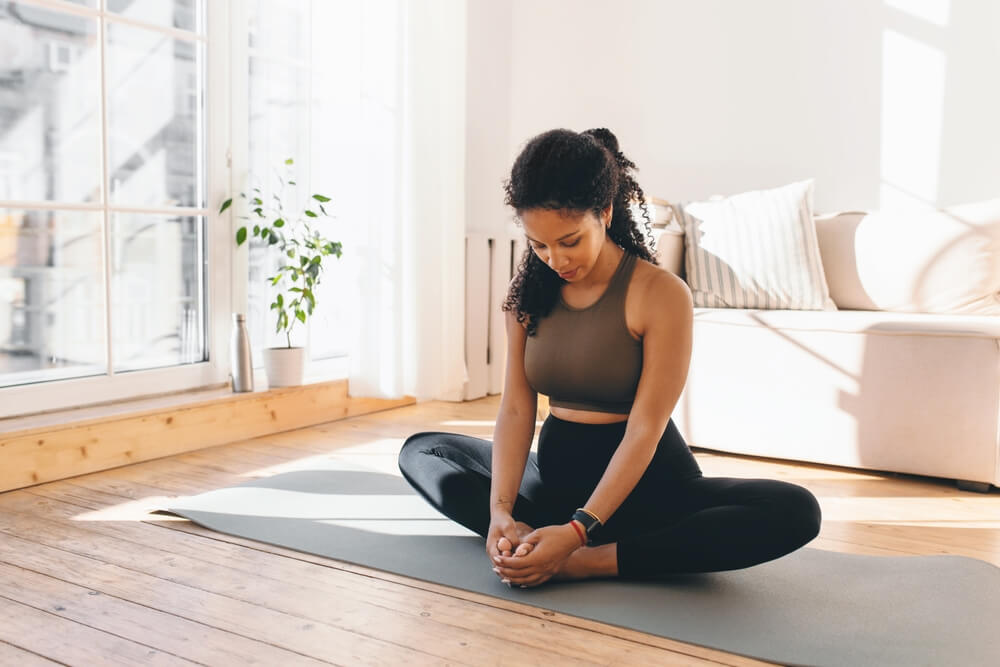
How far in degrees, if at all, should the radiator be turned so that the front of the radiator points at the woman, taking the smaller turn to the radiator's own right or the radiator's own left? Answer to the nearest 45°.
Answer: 0° — it already faces them

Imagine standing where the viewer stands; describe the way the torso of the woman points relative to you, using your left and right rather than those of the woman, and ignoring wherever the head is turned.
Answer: facing the viewer and to the left of the viewer

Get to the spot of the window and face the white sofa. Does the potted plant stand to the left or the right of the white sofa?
left

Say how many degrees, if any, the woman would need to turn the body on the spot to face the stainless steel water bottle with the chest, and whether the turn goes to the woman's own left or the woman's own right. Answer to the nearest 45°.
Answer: approximately 90° to the woman's own right

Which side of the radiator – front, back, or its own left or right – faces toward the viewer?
front

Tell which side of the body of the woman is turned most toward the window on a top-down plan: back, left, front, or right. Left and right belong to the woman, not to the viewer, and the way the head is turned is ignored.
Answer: right

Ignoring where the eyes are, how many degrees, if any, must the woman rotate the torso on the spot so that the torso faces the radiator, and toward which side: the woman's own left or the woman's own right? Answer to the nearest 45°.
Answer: approximately 135° to the woman's own right

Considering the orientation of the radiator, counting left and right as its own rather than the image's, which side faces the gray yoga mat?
front

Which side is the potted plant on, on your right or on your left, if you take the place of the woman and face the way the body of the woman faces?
on your right

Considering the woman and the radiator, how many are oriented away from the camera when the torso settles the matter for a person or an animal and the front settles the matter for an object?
0

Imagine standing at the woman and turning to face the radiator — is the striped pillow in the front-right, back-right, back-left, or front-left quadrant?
front-right

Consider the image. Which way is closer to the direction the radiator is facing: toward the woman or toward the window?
the woman
